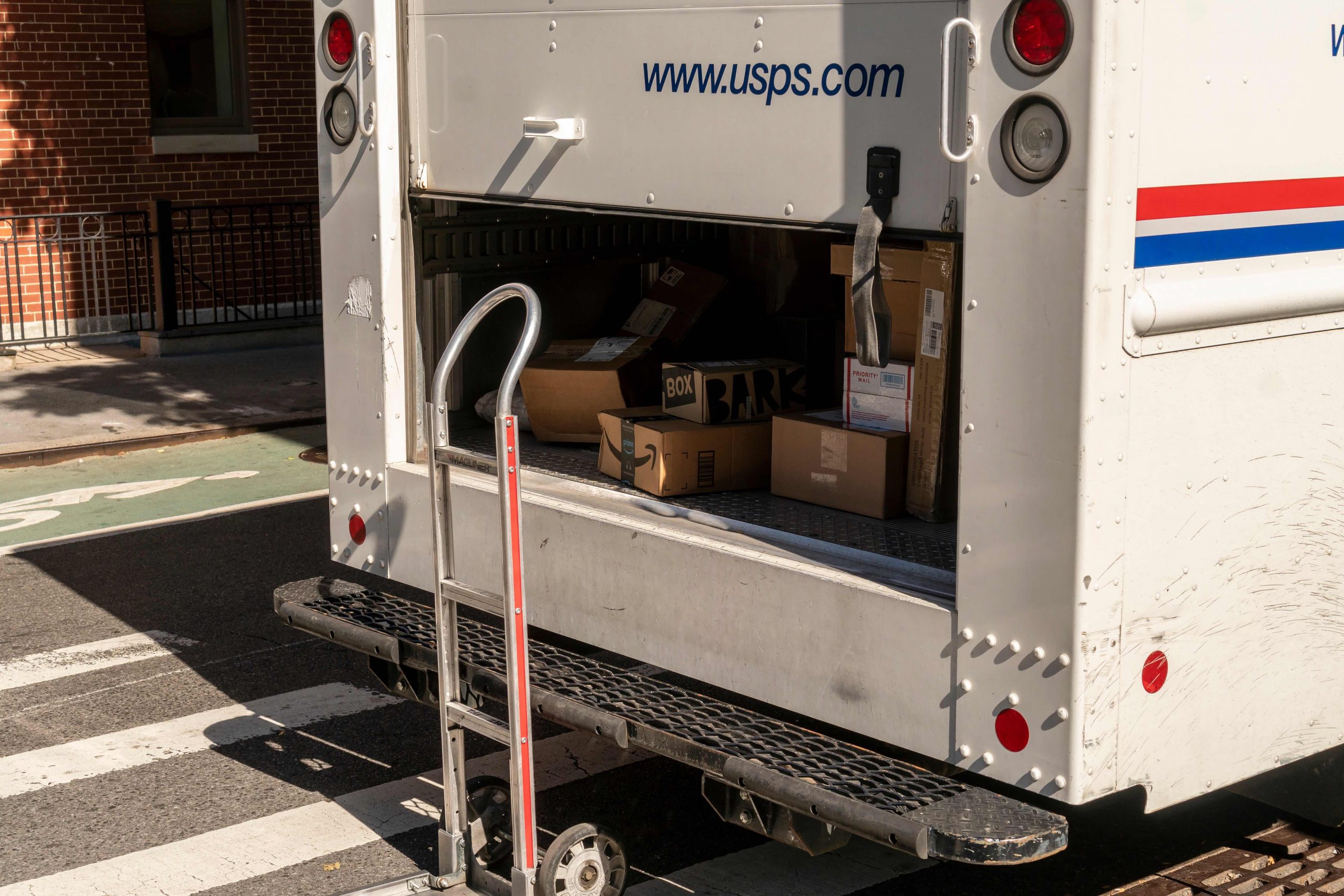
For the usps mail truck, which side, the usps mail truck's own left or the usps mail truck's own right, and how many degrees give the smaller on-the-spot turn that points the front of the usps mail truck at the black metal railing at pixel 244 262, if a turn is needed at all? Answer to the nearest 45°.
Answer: approximately 90° to the usps mail truck's own left

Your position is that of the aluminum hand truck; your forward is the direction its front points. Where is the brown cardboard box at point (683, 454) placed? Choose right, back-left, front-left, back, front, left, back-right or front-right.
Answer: back

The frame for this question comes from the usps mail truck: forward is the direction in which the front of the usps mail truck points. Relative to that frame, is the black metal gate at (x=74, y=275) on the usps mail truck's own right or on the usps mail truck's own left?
on the usps mail truck's own left

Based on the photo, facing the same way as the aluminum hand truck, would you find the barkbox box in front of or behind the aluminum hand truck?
behind

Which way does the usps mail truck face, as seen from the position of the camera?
facing away from the viewer and to the right of the viewer

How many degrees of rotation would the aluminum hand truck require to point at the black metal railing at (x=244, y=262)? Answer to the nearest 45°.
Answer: approximately 135° to its right

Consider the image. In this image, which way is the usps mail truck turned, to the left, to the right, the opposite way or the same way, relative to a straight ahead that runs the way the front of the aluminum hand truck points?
the opposite way
